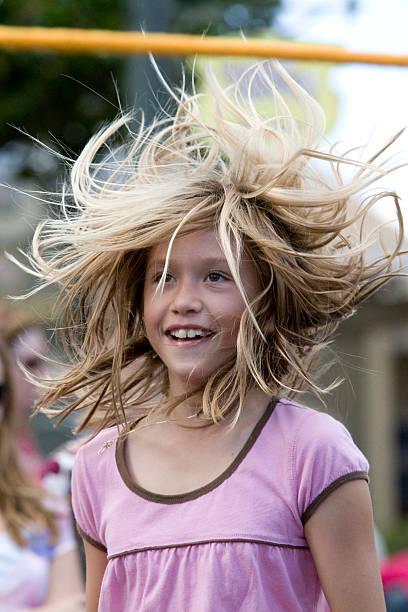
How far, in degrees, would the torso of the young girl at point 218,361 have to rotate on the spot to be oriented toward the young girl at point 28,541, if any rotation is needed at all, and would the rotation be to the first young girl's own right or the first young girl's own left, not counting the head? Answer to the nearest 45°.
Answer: approximately 90° to the first young girl's own right

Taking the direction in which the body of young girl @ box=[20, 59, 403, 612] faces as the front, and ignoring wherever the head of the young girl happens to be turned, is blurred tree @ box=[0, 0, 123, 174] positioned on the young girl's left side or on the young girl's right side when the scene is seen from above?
on the young girl's right side
